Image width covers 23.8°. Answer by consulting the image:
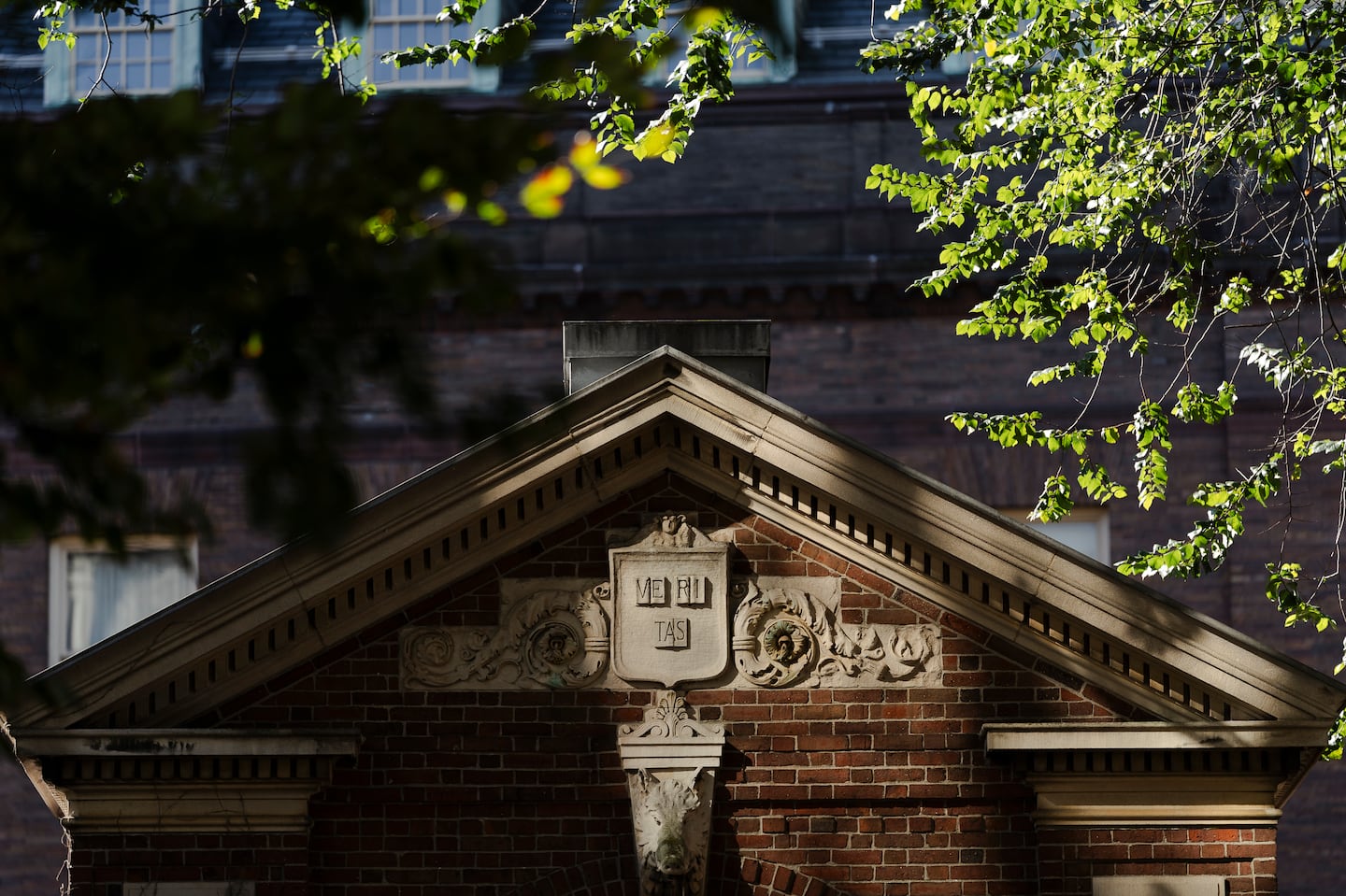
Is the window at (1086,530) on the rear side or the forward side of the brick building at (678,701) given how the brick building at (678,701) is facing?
on the rear side

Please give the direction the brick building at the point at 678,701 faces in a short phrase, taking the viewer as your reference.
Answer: facing the viewer
